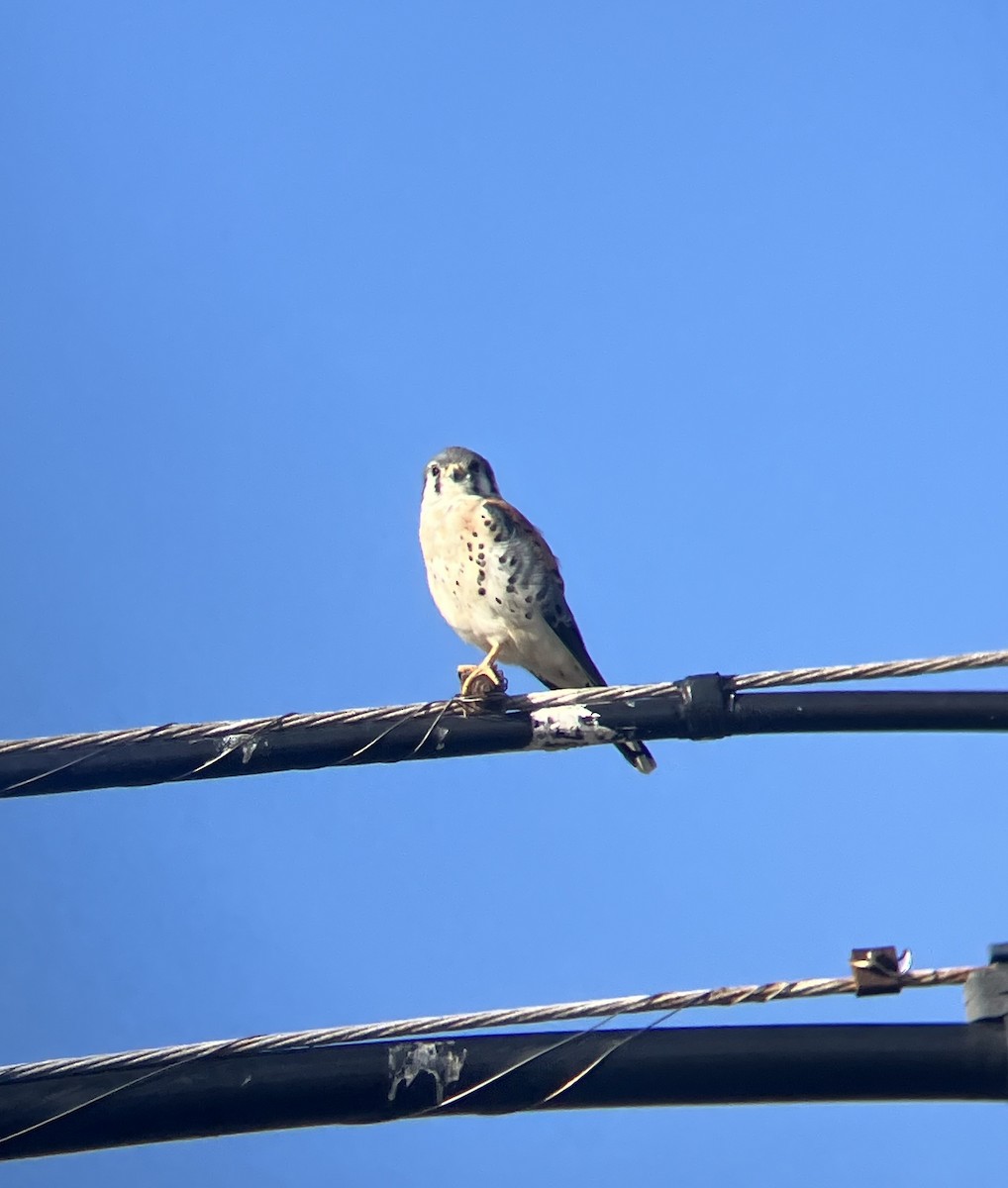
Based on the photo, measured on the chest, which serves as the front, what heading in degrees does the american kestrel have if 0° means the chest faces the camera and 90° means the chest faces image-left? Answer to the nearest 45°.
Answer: approximately 45°
